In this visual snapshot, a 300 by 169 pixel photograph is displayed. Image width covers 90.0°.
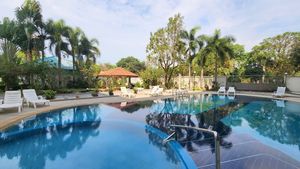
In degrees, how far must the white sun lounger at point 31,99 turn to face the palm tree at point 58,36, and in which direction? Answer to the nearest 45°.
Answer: approximately 135° to its left

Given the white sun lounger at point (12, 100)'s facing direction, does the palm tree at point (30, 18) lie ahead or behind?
behind

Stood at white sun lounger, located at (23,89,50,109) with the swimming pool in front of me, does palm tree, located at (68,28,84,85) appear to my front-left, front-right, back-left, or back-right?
back-left

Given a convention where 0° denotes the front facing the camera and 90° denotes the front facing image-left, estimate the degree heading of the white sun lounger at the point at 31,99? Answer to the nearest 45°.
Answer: approximately 315°
